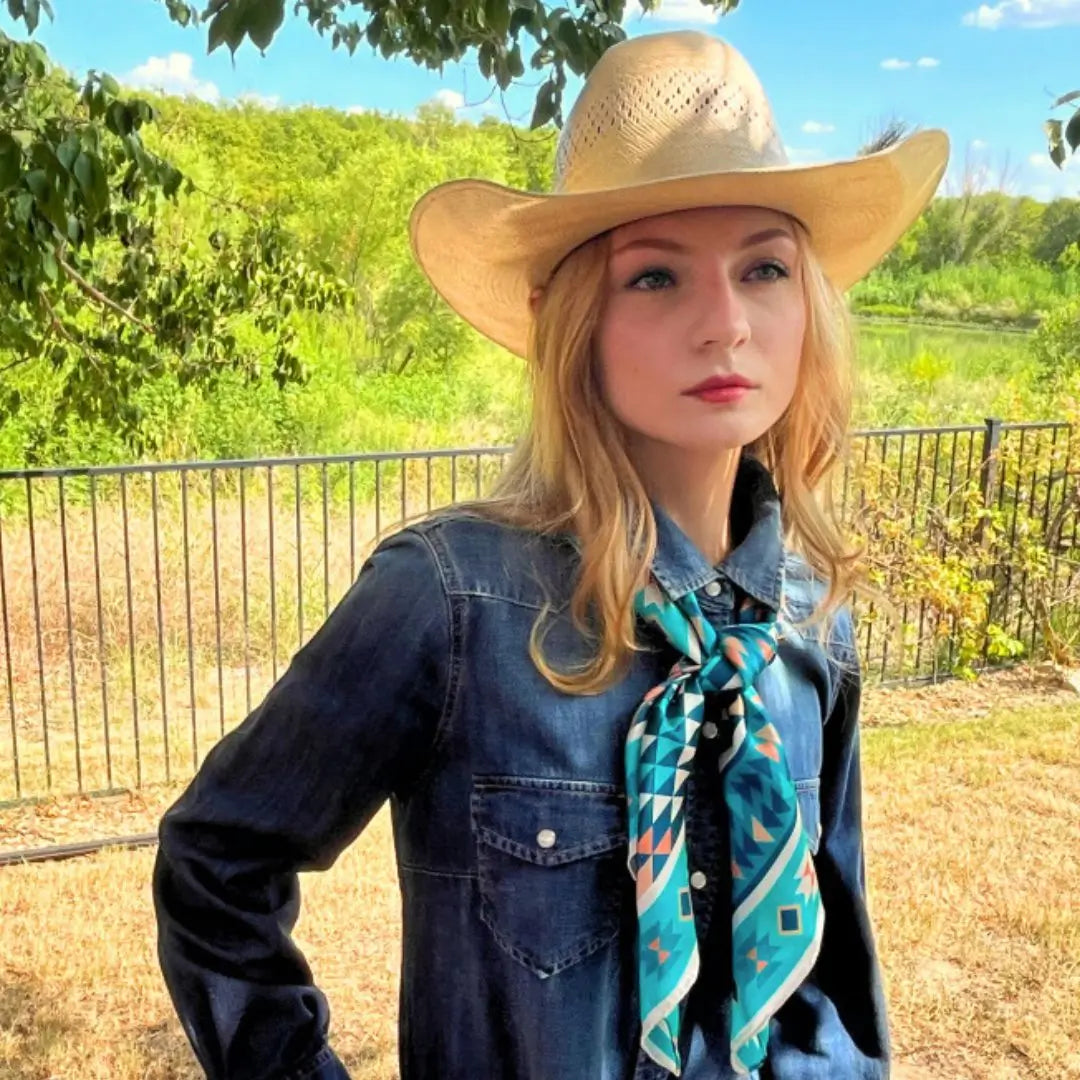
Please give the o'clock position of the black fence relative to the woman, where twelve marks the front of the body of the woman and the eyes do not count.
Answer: The black fence is roughly at 7 o'clock from the woman.

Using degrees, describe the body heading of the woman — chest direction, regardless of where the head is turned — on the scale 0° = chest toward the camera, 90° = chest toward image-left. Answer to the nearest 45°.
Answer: approximately 315°

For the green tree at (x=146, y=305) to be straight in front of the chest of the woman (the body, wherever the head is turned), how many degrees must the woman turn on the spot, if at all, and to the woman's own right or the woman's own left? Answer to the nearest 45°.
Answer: approximately 180°
